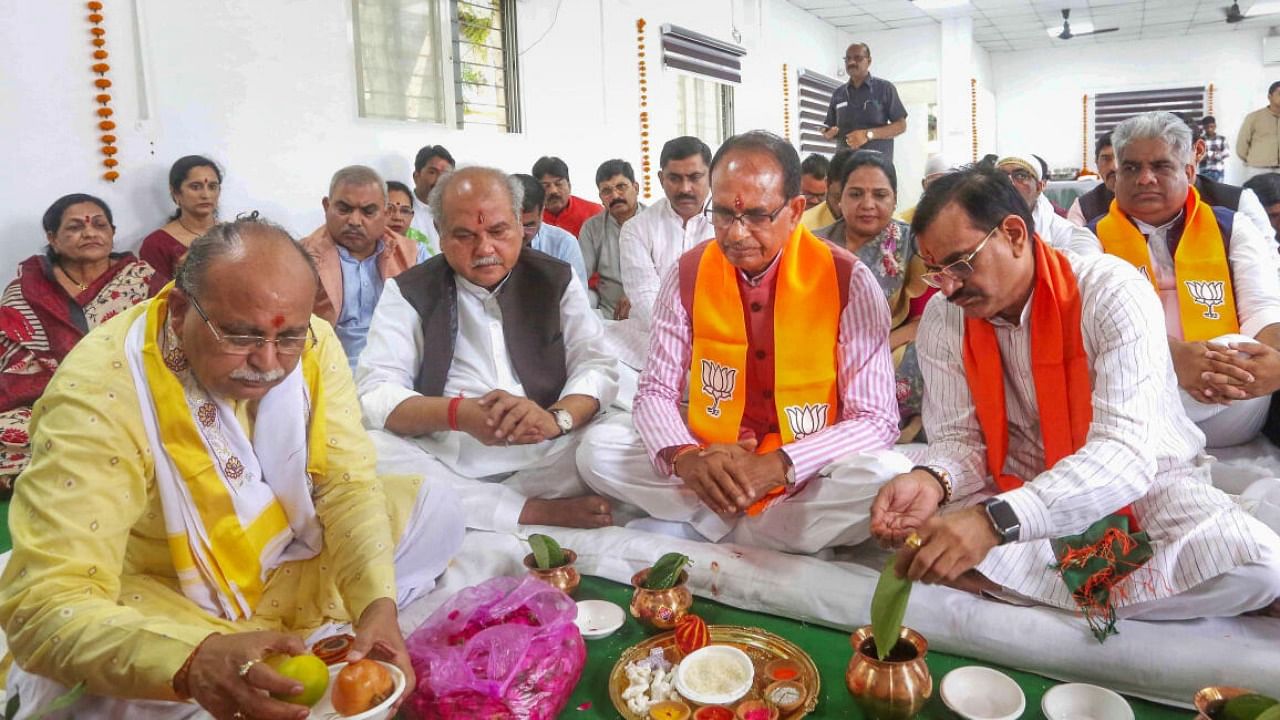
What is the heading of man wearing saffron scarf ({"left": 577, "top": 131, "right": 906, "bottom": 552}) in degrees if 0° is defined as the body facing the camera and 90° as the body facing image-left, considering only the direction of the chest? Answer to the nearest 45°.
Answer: approximately 0°

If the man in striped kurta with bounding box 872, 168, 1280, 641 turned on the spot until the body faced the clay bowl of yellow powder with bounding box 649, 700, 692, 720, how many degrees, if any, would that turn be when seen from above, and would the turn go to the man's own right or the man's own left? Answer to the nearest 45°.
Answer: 0° — they already face it

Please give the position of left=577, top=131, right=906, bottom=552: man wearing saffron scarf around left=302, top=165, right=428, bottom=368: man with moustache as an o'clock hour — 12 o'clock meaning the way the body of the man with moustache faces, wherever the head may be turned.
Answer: The man wearing saffron scarf is roughly at 11 o'clock from the man with moustache.

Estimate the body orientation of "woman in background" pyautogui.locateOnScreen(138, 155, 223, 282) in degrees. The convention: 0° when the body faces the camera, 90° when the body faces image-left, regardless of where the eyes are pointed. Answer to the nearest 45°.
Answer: approximately 315°

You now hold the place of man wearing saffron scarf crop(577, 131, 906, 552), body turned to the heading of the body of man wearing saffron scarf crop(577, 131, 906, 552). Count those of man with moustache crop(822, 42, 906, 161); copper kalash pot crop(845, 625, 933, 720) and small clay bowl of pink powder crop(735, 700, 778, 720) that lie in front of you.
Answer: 2

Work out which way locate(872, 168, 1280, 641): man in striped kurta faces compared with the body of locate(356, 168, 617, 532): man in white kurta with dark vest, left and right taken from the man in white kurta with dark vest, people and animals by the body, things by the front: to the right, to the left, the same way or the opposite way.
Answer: to the right

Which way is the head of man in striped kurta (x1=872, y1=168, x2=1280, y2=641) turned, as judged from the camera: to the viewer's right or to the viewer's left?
to the viewer's left

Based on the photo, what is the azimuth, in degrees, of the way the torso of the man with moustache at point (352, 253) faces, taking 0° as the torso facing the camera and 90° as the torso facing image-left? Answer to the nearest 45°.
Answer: approximately 0°
